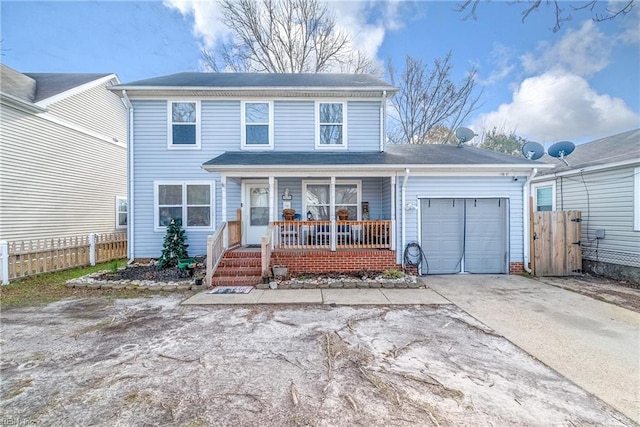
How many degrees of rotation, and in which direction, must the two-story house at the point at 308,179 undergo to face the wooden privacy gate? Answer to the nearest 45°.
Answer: approximately 90° to its left

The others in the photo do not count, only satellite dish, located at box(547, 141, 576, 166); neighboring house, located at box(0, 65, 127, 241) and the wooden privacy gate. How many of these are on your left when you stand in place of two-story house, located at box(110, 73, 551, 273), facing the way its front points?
2

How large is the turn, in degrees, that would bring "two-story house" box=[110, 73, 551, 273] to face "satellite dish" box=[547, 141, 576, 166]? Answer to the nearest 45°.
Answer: approximately 90° to its left

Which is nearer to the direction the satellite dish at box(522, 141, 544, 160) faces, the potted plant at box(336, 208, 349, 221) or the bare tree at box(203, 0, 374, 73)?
the potted plant

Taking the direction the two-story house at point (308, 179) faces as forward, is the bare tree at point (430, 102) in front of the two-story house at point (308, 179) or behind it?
behind

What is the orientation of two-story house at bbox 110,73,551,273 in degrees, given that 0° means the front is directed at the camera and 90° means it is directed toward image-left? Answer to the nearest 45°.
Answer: approximately 0°

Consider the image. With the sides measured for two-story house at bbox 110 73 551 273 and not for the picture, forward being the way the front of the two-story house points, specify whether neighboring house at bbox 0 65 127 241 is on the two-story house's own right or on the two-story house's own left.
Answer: on the two-story house's own right

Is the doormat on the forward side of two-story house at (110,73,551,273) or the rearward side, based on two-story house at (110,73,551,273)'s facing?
on the forward side

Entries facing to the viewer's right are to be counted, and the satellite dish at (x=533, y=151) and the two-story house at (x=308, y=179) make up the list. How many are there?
0

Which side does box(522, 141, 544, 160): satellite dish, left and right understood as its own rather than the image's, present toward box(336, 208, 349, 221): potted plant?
front
